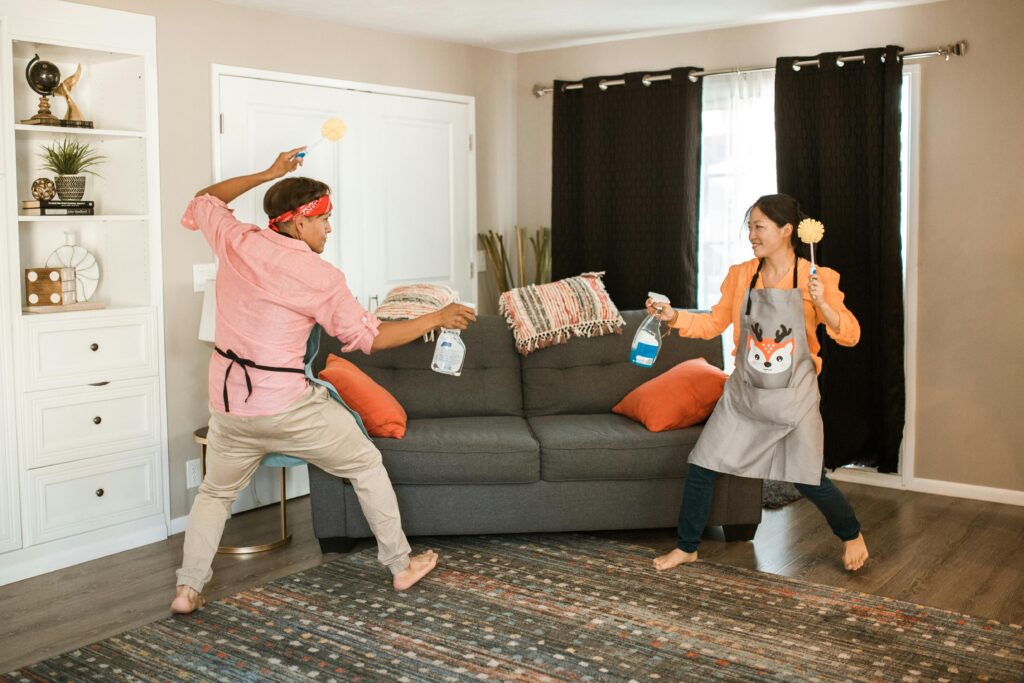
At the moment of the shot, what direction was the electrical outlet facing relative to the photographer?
facing the viewer and to the right of the viewer

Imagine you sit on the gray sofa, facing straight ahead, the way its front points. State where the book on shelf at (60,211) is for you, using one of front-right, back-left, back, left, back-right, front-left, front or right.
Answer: right

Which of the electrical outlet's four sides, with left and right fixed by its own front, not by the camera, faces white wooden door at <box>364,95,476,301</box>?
left

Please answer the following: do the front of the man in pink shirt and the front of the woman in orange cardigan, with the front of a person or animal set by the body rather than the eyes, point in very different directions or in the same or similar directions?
very different directions

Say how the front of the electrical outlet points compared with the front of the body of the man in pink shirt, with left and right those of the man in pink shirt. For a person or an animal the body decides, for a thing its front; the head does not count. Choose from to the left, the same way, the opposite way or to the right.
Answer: to the right

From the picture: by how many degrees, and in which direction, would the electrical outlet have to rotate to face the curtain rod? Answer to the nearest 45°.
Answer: approximately 45° to its left

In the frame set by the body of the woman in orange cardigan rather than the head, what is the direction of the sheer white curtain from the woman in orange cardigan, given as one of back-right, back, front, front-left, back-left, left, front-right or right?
back-right

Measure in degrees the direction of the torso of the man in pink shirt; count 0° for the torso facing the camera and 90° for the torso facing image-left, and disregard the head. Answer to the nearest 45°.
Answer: approximately 225°

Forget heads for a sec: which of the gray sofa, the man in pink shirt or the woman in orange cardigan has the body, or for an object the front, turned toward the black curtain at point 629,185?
the man in pink shirt

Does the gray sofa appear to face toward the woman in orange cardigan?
no

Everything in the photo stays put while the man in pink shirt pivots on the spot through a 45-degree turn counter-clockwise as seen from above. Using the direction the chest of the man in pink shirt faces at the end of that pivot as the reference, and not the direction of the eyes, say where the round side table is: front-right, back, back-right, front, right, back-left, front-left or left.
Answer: front

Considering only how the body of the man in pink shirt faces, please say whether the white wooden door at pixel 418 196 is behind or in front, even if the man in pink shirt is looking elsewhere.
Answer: in front

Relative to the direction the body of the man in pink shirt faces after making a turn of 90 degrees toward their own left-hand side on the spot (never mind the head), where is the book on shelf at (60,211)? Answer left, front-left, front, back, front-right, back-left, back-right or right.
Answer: front

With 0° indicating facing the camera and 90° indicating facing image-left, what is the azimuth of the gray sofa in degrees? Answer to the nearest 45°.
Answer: approximately 0°

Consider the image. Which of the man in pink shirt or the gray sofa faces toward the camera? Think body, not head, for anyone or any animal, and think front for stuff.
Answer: the gray sofa

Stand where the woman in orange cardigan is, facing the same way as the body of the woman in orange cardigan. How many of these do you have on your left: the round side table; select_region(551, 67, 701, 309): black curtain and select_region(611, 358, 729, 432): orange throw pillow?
0

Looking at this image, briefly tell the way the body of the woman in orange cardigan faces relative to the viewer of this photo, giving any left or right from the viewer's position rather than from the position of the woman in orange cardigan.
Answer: facing the viewer and to the left of the viewer

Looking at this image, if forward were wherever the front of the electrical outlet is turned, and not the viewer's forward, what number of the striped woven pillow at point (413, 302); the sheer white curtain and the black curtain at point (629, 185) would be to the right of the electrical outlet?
0
